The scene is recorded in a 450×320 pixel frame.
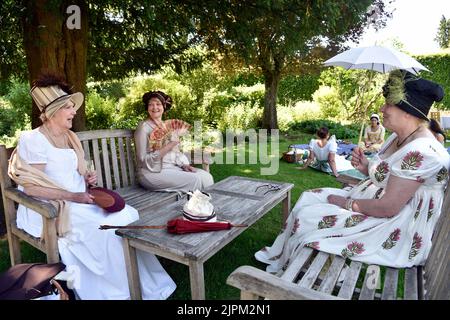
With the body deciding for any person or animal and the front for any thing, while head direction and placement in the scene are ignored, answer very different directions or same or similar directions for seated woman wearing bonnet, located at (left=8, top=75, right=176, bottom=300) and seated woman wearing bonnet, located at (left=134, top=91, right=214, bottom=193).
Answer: same or similar directions

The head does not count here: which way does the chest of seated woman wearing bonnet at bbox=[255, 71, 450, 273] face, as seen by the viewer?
to the viewer's left

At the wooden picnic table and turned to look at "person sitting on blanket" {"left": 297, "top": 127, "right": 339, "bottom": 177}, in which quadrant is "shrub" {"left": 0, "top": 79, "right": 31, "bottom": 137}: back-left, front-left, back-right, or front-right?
front-left

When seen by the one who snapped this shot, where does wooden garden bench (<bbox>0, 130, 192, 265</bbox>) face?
facing the viewer and to the right of the viewer

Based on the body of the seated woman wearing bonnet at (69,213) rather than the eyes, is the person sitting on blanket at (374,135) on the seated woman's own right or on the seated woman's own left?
on the seated woman's own left

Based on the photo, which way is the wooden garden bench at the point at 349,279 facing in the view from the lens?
facing to the left of the viewer

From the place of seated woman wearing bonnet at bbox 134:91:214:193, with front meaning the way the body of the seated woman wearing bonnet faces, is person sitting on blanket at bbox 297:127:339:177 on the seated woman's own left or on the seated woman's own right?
on the seated woman's own left

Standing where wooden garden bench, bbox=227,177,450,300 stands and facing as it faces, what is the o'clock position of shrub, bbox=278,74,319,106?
The shrub is roughly at 3 o'clock from the wooden garden bench.

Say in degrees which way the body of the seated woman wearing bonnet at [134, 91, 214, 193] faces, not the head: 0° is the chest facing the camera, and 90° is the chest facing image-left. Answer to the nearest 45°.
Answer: approximately 315°

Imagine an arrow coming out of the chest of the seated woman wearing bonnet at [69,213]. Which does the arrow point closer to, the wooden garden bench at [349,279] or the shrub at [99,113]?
the wooden garden bench

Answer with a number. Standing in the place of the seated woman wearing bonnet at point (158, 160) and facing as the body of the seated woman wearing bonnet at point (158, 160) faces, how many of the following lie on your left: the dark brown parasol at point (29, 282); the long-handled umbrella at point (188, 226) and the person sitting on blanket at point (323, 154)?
1

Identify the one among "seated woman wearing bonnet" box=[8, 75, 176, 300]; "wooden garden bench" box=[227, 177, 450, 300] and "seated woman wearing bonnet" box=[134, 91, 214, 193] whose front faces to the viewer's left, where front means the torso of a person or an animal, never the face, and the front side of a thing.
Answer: the wooden garden bench

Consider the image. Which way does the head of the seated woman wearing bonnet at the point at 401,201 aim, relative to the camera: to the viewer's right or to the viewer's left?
to the viewer's left

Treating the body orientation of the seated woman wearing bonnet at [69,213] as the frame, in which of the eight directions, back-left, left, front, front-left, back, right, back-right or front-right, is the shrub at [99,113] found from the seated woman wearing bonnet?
back-left
